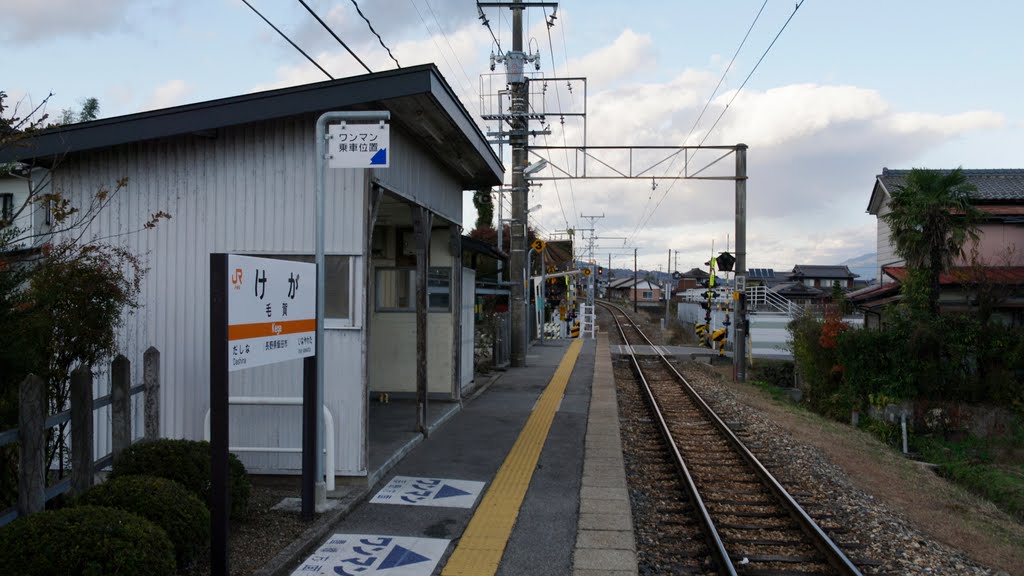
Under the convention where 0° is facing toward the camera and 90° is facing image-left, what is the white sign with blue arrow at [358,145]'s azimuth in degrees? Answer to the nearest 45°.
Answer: approximately 0°

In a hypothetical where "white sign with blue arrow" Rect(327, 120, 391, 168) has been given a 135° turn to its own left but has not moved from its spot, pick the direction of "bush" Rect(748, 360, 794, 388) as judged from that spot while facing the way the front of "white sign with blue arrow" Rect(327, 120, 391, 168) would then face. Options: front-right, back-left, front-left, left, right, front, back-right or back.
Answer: front

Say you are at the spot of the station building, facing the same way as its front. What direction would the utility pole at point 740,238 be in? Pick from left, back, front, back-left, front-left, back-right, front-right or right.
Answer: left

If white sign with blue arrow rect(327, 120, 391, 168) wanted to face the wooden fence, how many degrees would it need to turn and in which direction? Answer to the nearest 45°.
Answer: approximately 45° to its right

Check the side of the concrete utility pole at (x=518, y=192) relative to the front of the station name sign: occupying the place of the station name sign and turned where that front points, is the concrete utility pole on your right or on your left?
on your left

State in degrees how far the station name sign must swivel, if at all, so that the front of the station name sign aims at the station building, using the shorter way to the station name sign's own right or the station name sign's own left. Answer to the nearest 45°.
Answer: approximately 135° to the station name sign's own left

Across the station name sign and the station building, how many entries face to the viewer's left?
0

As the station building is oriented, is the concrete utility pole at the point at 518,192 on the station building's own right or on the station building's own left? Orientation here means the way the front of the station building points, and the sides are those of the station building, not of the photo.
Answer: on the station building's own left

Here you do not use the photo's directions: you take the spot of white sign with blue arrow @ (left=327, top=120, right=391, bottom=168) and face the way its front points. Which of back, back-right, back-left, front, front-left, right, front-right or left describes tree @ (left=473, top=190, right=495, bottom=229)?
back

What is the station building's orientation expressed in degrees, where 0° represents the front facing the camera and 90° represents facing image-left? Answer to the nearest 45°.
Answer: approximately 315°

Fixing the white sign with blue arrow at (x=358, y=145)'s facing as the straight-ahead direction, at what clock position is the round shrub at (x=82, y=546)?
The round shrub is roughly at 1 o'clock from the white sign with blue arrow.
